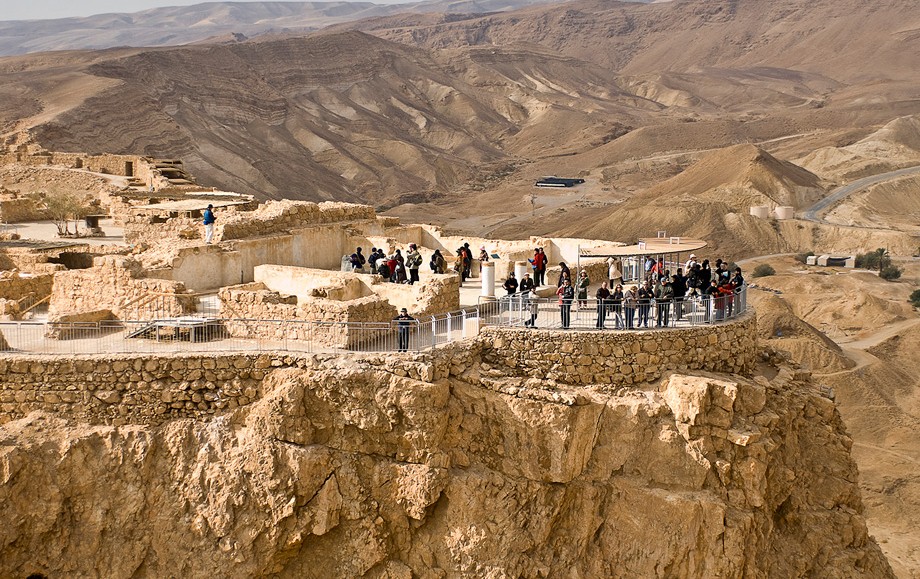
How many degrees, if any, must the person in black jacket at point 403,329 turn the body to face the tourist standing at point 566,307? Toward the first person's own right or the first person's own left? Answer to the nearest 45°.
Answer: approximately 90° to the first person's own left

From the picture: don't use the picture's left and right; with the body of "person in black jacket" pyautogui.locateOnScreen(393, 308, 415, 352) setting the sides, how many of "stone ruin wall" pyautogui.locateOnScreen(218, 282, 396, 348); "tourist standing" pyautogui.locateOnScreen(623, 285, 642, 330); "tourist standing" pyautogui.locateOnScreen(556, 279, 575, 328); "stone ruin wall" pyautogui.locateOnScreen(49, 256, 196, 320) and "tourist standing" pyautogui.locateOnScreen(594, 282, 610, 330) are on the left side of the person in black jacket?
3

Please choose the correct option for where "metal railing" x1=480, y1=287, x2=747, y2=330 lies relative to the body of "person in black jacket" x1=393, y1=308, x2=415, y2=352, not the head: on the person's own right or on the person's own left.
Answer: on the person's own left

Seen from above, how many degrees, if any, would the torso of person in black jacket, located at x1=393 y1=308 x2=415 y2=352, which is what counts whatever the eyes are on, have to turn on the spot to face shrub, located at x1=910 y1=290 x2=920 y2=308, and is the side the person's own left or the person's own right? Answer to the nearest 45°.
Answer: approximately 135° to the person's own left

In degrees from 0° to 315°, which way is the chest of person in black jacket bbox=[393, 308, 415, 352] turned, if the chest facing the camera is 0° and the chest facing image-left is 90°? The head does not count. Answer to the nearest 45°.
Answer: approximately 0°

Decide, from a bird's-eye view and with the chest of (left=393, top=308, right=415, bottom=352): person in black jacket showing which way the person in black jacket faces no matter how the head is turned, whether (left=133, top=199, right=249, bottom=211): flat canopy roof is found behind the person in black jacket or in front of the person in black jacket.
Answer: behind
